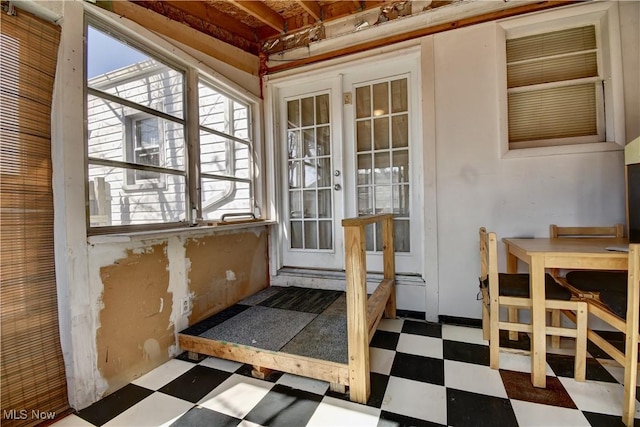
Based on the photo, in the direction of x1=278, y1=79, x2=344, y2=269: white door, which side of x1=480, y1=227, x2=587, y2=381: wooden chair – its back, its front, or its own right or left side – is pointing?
back

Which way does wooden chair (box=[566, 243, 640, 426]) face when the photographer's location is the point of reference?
facing away from the viewer and to the left of the viewer

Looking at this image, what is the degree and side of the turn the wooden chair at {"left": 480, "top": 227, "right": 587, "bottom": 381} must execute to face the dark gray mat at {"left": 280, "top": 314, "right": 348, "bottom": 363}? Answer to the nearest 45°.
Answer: approximately 135° to its right

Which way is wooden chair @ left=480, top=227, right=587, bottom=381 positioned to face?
to the viewer's right

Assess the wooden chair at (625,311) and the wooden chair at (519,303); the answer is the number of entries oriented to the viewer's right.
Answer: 1

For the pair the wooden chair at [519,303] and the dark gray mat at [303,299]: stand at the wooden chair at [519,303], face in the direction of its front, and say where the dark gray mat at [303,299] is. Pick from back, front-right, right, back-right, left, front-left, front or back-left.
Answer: back

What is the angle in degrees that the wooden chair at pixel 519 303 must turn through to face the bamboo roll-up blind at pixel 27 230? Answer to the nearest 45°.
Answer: approximately 135° to its right
